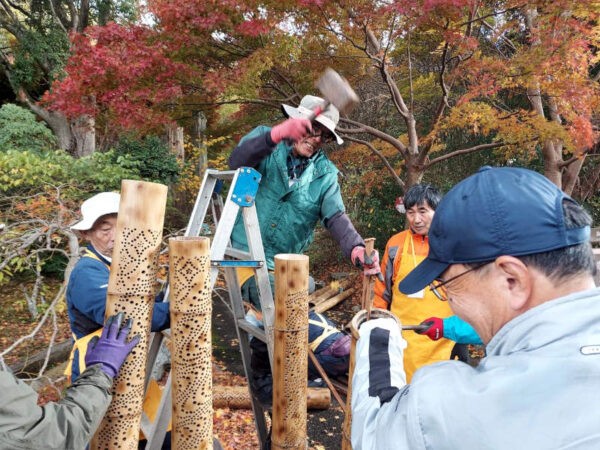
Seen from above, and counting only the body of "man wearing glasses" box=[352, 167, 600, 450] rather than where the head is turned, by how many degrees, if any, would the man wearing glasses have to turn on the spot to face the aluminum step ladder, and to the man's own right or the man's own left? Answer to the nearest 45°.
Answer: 0° — they already face it

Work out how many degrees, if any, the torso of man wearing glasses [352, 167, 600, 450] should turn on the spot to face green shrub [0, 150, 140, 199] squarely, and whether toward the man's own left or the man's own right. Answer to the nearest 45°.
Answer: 0° — they already face it

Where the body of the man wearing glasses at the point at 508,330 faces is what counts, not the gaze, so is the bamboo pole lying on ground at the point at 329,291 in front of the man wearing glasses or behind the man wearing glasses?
in front

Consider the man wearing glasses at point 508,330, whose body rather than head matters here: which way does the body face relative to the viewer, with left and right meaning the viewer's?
facing away from the viewer and to the left of the viewer

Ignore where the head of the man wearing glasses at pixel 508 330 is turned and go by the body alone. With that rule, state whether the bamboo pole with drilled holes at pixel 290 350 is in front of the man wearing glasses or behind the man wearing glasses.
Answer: in front

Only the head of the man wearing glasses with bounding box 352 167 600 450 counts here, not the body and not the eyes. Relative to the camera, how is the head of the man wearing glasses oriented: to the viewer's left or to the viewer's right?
to the viewer's left

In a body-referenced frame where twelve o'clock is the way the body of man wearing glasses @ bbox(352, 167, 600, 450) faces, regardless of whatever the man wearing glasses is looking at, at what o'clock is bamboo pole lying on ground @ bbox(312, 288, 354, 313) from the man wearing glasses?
The bamboo pole lying on ground is roughly at 1 o'clock from the man wearing glasses.
